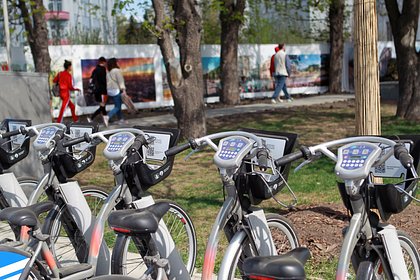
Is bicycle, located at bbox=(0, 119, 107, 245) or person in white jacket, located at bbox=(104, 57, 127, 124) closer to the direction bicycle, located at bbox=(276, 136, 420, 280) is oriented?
the person in white jacket

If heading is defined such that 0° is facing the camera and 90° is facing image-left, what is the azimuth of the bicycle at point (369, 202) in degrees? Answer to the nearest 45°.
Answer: approximately 225°

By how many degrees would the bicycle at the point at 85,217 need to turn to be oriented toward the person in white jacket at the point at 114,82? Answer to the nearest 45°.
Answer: approximately 45° to its left

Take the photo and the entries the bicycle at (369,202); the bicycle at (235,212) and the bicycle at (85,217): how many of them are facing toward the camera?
0

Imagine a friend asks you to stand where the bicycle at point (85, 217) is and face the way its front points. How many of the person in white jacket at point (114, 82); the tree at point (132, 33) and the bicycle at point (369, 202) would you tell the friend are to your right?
1

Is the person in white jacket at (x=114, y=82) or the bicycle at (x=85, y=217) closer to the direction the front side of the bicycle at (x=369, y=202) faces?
the person in white jacket

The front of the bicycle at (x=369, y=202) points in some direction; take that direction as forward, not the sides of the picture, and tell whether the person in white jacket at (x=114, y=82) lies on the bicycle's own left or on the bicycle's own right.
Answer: on the bicycle's own left

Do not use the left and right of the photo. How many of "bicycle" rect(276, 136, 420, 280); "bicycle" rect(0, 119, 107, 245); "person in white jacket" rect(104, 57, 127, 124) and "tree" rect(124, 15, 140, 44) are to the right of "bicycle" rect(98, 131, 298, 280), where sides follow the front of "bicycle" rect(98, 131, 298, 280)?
1

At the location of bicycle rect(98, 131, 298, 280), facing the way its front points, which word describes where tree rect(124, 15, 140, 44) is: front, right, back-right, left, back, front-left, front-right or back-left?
front-left

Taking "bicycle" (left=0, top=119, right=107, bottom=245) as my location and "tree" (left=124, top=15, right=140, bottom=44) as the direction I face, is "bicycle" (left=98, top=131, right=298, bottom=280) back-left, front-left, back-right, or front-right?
back-right

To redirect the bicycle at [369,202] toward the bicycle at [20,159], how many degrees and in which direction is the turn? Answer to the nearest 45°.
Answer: approximately 90° to its left

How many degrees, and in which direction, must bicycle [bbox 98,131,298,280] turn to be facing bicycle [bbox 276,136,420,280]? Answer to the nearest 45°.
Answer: approximately 90° to its right

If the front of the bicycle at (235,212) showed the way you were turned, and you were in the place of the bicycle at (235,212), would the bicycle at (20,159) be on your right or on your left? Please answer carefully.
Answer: on your left

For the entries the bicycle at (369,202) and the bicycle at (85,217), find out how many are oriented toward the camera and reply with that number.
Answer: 0

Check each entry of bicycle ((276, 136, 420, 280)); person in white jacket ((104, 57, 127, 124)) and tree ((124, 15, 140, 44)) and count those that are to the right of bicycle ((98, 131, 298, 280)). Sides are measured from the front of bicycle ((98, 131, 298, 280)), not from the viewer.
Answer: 1
